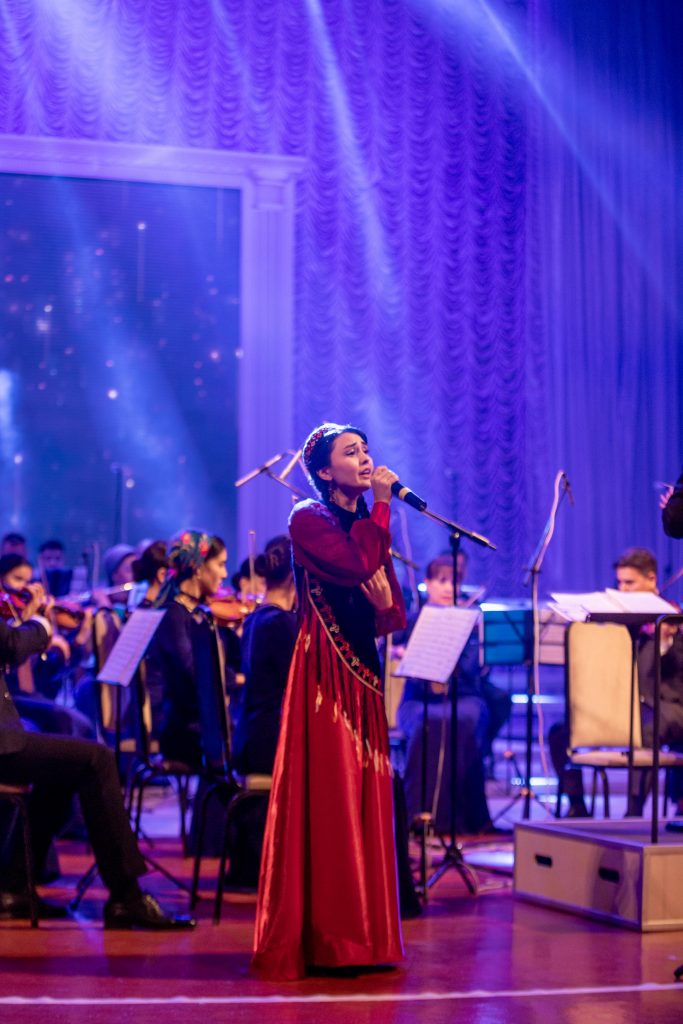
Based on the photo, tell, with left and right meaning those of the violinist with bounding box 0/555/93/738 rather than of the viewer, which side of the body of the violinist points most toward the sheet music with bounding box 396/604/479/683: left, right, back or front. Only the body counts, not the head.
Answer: front

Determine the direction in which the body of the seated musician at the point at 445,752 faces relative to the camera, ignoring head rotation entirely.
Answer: toward the camera

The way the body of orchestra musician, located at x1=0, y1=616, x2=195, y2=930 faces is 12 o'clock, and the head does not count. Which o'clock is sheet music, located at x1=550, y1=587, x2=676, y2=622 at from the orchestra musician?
The sheet music is roughly at 12 o'clock from the orchestra musician.

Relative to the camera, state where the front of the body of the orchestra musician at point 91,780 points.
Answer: to the viewer's right

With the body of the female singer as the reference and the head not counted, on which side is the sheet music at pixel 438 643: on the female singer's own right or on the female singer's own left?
on the female singer's own left

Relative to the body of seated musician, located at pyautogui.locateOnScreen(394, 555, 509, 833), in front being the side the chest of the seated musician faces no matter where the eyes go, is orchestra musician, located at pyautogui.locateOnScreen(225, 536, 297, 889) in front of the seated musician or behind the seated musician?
in front

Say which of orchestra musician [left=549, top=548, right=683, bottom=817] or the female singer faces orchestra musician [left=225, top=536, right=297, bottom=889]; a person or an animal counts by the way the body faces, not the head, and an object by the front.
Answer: orchestra musician [left=549, top=548, right=683, bottom=817]

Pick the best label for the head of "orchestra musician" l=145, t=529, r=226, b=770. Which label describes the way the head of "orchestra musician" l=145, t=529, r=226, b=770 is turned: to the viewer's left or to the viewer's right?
to the viewer's right

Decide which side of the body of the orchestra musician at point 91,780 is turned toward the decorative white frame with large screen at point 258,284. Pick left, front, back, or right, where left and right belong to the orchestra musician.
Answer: left
